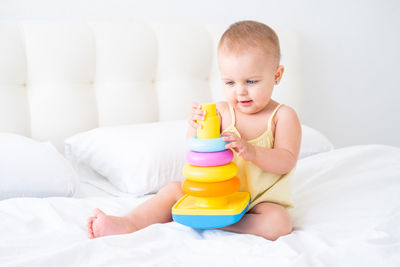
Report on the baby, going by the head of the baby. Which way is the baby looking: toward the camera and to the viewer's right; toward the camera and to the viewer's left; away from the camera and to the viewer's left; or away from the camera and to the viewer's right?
toward the camera and to the viewer's left

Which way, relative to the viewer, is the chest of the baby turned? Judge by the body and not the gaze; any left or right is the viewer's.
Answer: facing the viewer and to the left of the viewer

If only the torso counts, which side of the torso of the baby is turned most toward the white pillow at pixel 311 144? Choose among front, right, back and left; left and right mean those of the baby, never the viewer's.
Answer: back

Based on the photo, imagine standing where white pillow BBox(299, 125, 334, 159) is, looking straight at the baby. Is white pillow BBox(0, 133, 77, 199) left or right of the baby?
right

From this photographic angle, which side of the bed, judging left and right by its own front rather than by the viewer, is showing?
front
